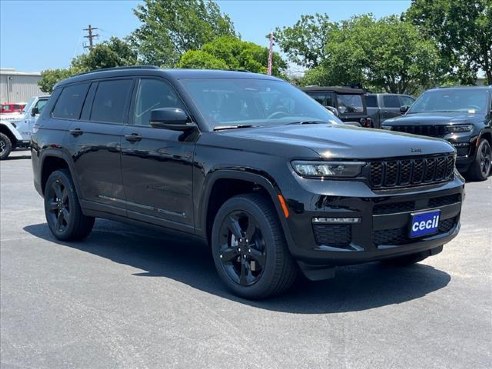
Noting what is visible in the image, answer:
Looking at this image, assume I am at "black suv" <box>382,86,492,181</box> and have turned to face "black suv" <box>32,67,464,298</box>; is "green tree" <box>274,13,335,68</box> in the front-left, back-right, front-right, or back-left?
back-right

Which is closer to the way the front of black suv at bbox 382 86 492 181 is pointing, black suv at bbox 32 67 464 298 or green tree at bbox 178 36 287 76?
the black suv

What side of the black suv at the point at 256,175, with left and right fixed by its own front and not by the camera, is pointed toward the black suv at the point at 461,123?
left

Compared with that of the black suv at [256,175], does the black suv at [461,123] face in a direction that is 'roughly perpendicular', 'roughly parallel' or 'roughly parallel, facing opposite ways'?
roughly perpendicular

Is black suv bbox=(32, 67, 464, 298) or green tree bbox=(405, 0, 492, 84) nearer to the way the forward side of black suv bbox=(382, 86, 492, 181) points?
the black suv

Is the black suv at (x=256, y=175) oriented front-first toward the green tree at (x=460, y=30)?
no

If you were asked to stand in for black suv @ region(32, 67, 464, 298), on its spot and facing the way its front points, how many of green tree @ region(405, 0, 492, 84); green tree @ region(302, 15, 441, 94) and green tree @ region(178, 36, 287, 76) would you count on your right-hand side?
0

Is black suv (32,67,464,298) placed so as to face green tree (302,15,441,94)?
no

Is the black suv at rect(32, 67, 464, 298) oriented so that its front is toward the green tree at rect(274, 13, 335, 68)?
no

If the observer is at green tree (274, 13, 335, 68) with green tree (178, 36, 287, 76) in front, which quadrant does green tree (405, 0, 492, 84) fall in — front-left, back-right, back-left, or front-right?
back-left

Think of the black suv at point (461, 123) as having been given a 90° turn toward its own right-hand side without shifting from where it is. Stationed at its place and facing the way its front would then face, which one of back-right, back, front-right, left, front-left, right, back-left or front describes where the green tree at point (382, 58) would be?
front-right

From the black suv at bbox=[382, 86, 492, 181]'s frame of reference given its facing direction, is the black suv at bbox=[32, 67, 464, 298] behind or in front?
in front

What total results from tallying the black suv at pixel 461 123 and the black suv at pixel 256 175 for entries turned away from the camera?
0

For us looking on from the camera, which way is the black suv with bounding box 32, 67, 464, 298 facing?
facing the viewer and to the right of the viewer

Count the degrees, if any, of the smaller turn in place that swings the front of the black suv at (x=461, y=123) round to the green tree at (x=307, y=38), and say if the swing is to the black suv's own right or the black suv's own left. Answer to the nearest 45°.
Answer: approximately 135° to the black suv's own right

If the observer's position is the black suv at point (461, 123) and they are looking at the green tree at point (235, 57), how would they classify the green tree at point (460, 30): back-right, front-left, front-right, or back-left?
front-right
